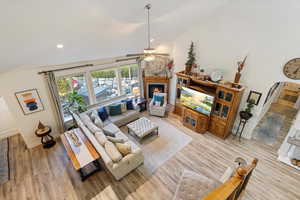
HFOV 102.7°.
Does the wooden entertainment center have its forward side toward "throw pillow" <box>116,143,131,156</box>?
yes

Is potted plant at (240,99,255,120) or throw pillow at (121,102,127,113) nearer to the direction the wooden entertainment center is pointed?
the throw pillow

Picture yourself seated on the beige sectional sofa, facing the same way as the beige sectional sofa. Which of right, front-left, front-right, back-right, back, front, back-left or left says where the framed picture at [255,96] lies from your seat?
front-right

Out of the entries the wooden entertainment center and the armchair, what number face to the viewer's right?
0

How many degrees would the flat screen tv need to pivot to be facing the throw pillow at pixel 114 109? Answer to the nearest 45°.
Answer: approximately 45° to its right

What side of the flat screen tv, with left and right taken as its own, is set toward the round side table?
front

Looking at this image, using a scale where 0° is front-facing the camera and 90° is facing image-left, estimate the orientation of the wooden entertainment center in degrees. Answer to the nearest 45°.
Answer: approximately 45°

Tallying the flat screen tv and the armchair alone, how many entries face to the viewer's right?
0

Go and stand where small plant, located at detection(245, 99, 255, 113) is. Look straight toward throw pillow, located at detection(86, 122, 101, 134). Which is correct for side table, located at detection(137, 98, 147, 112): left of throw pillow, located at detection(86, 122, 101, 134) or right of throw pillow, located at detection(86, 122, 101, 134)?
right

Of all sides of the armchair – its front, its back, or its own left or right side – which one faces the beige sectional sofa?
front

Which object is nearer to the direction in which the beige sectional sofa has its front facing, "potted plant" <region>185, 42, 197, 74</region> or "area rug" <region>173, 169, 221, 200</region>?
the potted plant

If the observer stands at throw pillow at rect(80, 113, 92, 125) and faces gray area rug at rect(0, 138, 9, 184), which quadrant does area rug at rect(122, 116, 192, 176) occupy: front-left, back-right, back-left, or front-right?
back-left
